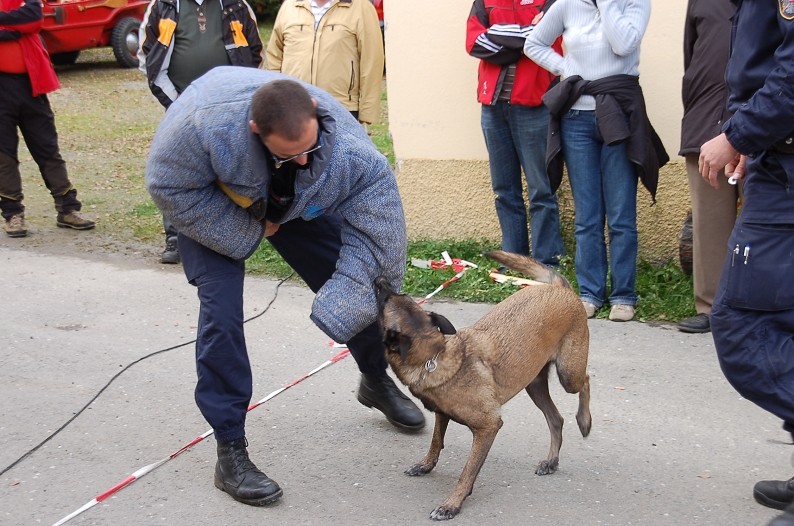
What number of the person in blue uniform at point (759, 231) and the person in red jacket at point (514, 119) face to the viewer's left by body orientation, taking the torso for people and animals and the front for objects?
1

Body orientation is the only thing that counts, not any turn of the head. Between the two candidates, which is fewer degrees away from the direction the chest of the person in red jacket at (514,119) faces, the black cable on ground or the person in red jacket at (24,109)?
the black cable on ground

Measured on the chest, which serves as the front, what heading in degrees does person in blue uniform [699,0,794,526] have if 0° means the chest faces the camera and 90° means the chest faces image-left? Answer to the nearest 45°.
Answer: approximately 90°

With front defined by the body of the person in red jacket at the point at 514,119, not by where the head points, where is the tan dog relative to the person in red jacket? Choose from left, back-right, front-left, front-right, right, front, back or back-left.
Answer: front

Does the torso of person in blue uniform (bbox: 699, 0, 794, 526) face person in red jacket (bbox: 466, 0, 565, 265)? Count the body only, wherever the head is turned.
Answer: no

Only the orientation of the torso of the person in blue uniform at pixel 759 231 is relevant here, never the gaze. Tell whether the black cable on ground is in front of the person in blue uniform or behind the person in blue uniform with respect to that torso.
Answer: in front

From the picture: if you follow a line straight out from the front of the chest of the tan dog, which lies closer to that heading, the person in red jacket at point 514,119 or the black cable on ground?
the black cable on ground

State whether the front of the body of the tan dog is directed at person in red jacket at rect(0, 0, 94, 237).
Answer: no

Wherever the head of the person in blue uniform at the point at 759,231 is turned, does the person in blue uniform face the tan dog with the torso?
yes

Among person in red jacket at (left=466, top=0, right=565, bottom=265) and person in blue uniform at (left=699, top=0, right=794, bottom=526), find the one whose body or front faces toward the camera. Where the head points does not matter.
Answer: the person in red jacket

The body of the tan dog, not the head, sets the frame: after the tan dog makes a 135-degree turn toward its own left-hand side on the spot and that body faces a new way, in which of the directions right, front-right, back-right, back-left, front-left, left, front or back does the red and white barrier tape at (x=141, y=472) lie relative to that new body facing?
back

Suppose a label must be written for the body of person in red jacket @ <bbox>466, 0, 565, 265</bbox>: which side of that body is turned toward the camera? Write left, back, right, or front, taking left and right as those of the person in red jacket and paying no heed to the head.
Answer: front

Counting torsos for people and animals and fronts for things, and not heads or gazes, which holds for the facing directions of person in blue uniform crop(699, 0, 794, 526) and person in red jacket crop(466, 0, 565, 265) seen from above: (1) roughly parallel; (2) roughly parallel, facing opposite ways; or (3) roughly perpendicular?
roughly perpendicular

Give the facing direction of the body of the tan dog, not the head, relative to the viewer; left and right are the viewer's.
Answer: facing the viewer and to the left of the viewer

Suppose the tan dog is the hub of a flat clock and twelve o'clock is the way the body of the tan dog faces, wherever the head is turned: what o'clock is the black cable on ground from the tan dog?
The black cable on ground is roughly at 2 o'clock from the tan dog.

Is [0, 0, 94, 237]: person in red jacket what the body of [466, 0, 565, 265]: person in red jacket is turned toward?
no

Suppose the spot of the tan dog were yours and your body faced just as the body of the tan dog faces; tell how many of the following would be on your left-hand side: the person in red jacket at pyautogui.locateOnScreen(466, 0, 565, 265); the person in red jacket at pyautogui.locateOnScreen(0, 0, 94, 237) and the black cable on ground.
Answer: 0

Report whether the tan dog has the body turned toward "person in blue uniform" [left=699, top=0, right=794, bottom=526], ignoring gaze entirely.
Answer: no
